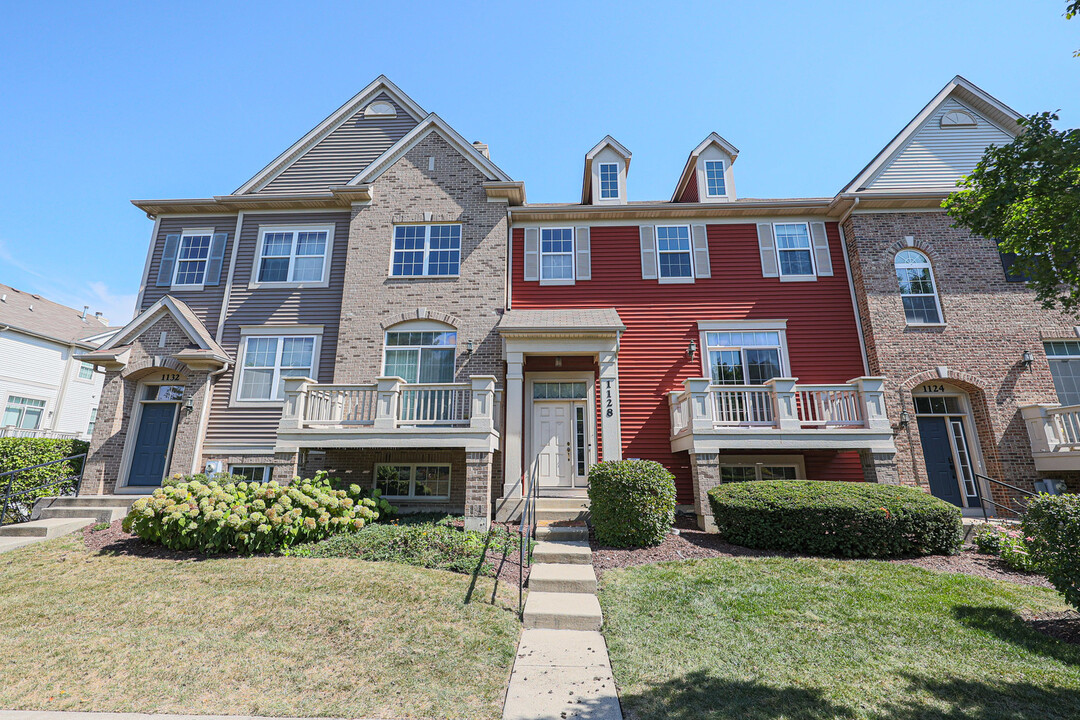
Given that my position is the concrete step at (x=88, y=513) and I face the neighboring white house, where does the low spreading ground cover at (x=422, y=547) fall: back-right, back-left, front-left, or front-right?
back-right

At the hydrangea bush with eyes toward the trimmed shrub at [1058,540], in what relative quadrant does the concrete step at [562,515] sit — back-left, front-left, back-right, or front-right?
front-left

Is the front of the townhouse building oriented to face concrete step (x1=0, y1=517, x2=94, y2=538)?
no

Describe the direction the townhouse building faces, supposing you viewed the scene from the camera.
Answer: facing the viewer

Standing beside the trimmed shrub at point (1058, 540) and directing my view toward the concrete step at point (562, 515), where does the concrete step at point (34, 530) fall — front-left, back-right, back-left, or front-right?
front-left

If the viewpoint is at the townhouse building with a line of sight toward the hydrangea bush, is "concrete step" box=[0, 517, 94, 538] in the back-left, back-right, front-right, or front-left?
front-right

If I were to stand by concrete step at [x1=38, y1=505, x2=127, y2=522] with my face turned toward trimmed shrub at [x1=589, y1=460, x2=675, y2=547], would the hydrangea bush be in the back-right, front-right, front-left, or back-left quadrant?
front-right

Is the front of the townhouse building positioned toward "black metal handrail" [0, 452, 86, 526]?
no

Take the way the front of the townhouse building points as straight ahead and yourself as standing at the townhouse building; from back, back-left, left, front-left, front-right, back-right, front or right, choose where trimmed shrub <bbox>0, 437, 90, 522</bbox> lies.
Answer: right

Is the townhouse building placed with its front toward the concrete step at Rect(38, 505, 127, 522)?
no
